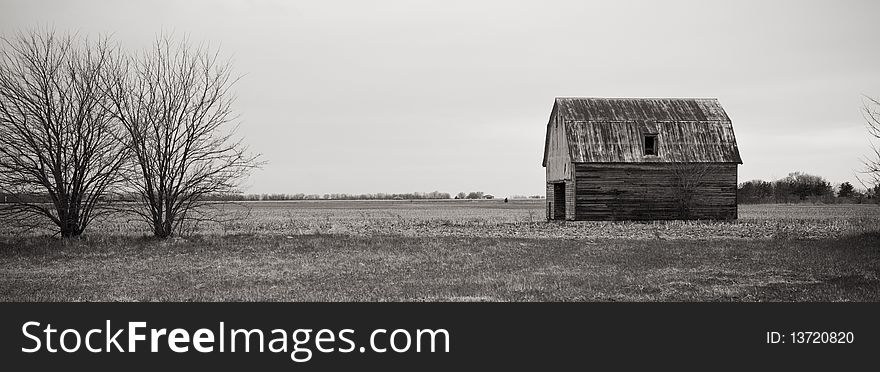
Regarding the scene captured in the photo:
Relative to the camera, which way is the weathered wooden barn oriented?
to the viewer's left
